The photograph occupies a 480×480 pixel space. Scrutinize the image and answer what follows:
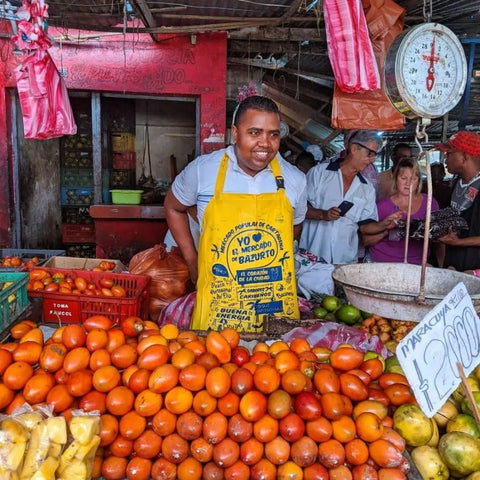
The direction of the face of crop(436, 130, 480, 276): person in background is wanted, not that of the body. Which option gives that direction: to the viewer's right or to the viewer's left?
to the viewer's left

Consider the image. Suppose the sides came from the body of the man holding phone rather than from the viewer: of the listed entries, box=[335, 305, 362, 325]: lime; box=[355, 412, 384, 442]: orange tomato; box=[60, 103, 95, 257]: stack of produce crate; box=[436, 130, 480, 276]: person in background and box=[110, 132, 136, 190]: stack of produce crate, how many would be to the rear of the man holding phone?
2

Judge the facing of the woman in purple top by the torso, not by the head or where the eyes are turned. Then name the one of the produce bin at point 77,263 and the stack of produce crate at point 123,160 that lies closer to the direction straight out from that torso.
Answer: the produce bin

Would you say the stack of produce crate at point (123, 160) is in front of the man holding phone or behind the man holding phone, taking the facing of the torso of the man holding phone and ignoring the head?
behind

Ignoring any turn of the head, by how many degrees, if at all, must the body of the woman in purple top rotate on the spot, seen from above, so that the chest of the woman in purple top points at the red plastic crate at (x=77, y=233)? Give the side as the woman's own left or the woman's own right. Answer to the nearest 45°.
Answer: approximately 135° to the woman's own right

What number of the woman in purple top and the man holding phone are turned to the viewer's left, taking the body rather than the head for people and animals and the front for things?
0

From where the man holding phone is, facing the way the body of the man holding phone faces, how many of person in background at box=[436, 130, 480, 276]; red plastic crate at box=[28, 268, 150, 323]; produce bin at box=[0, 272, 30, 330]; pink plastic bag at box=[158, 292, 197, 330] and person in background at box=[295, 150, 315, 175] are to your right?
3

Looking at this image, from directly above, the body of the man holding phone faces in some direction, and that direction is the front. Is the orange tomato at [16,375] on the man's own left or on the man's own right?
on the man's own right

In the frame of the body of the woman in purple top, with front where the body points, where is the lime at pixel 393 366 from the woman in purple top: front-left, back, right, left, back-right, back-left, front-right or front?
front

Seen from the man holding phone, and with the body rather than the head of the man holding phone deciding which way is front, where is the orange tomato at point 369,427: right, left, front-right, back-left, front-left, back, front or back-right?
front-right

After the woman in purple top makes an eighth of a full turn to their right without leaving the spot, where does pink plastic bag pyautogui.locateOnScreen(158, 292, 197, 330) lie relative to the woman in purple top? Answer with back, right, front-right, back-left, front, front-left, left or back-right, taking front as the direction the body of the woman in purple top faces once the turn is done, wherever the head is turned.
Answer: front

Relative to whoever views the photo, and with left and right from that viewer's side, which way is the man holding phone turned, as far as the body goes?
facing the viewer and to the right of the viewer

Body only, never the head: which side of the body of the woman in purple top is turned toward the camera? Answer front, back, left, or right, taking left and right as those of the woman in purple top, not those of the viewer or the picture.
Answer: front
